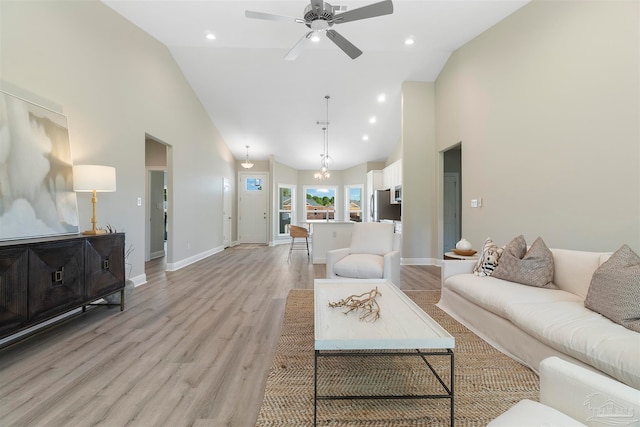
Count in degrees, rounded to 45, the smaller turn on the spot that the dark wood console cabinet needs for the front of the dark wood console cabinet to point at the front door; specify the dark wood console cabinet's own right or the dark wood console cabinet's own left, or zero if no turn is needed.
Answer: approximately 90° to the dark wood console cabinet's own left

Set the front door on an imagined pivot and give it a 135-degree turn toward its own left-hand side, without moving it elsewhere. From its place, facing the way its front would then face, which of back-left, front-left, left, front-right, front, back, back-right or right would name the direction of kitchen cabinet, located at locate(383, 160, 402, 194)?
right

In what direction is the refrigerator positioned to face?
to the viewer's left

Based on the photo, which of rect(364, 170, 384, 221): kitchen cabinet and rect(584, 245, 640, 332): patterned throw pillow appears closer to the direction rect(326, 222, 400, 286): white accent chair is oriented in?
the patterned throw pillow

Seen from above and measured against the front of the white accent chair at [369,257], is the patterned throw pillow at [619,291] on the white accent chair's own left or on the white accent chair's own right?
on the white accent chair's own left

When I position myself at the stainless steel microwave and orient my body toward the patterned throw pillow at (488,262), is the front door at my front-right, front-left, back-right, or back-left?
back-right

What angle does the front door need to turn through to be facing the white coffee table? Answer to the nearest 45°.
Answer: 0° — it already faces it

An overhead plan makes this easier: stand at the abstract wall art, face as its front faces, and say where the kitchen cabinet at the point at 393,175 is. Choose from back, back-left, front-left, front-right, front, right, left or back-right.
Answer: front-left

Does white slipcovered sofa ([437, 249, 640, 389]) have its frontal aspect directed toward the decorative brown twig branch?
yes

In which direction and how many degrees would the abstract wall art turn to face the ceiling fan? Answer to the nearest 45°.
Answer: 0° — it already faces it

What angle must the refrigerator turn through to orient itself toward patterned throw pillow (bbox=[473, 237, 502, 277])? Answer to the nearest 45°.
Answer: approximately 90° to its left

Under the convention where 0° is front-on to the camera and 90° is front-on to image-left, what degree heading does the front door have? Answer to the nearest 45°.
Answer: approximately 0°

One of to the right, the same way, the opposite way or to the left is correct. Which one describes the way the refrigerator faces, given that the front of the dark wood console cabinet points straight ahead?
the opposite way

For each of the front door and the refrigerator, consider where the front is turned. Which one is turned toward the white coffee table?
the front door

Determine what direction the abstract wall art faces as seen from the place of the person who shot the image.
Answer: facing the viewer and to the right of the viewer
